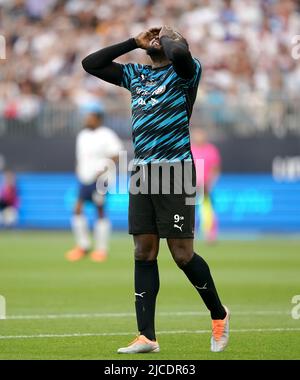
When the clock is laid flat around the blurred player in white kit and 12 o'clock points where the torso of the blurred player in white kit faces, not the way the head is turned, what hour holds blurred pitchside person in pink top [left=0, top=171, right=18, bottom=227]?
The blurred pitchside person in pink top is roughly at 4 o'clock from the blurred player in white kit.

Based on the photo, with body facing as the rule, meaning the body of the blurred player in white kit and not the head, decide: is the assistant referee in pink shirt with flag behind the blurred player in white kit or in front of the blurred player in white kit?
behind

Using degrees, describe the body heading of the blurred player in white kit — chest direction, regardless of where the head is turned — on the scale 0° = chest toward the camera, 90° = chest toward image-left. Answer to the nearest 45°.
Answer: approximately 45°
